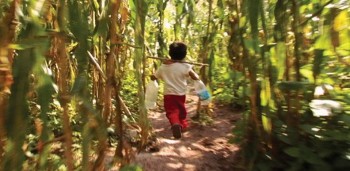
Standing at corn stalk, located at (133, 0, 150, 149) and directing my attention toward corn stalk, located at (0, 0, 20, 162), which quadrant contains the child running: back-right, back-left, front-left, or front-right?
back-right

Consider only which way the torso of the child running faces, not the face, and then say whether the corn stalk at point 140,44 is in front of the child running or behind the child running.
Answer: behind

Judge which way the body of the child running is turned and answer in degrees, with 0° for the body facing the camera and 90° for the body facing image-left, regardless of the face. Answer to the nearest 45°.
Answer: approximately 180°

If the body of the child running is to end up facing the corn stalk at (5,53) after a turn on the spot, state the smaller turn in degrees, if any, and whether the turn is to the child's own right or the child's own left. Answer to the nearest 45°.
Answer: approximately 180°

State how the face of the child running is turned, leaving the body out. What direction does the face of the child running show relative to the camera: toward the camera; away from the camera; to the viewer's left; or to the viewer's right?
away from the camera
